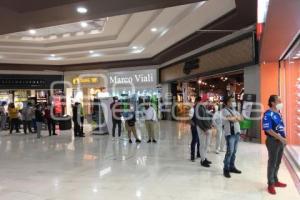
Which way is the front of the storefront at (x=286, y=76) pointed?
to the viewer's left

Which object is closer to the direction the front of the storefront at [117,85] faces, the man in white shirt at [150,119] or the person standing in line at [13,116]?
the man in white shirt

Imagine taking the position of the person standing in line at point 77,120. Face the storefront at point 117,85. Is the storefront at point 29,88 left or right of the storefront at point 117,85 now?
left

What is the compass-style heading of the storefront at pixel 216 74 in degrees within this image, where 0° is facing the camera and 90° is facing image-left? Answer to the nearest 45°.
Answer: approximately 45°

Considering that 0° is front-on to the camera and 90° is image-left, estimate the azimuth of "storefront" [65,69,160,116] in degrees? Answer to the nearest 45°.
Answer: approximately 0°

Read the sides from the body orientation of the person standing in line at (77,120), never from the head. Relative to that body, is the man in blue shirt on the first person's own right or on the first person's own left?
on the first person's own right

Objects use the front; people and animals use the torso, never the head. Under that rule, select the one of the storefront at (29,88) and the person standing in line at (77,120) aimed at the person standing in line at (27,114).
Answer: the storefront

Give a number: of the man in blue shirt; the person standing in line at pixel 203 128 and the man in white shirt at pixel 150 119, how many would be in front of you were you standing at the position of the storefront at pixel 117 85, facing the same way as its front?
3

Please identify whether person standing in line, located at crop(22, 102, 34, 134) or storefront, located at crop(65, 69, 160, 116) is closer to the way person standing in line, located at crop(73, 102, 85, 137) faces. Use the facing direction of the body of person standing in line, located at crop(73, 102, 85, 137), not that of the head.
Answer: the storefront
